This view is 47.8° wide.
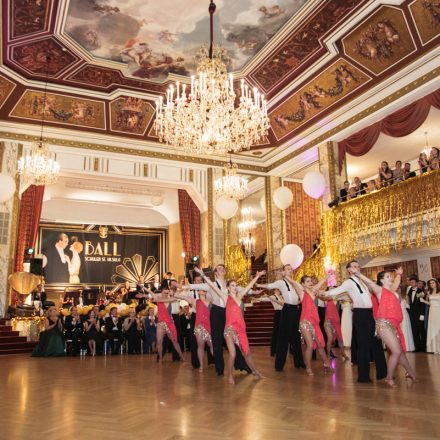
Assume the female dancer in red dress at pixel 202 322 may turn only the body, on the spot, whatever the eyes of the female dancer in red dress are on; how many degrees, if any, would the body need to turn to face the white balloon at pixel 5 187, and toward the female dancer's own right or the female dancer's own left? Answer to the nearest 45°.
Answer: approximately 135° to the female dancer's own right

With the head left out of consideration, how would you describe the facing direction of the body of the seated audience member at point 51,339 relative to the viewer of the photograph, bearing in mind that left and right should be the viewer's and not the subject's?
facing the viewer and to the right of the viewer

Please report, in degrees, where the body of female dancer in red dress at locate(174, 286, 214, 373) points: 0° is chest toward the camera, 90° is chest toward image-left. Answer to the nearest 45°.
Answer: approximately 0°

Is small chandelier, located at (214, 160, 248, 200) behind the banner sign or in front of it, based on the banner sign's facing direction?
in front

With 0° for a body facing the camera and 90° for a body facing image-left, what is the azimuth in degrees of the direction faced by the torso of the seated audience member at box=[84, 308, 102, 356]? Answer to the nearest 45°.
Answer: approximately 0°

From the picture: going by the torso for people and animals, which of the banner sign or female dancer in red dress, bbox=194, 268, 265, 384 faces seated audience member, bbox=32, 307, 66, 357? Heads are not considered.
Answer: the banner sign

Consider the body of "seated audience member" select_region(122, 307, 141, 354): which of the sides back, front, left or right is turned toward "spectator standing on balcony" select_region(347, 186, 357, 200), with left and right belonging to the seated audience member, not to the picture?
left

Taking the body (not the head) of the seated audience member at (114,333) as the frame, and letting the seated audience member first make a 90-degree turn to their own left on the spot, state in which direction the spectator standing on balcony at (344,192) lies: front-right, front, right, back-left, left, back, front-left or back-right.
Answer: front

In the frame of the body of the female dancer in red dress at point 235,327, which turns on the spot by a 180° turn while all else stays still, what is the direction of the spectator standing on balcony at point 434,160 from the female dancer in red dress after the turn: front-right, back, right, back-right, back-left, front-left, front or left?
front-right
